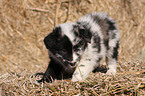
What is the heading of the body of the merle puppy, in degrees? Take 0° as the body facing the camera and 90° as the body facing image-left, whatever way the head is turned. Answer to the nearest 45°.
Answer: approximately 45°
